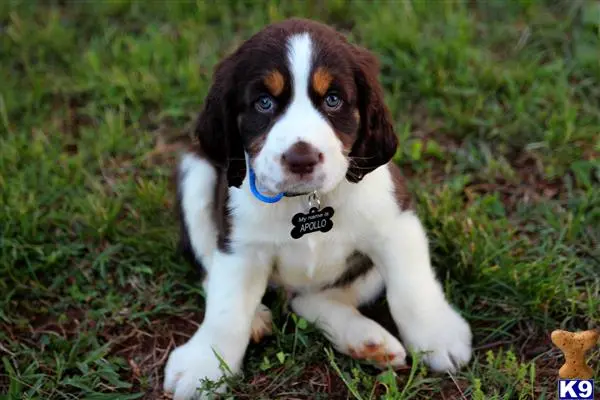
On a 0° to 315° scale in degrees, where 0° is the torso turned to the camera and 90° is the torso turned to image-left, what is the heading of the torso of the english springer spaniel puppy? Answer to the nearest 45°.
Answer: approximately 0°
